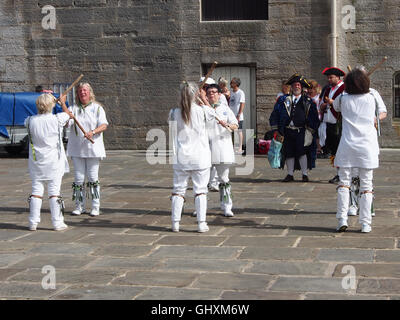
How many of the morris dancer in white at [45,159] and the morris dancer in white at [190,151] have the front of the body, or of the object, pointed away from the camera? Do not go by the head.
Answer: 2

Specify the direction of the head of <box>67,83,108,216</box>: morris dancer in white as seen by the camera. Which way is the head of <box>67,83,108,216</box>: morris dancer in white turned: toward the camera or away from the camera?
toward the camera

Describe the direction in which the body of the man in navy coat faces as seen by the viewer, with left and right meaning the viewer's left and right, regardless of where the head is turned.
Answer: facing the viewer

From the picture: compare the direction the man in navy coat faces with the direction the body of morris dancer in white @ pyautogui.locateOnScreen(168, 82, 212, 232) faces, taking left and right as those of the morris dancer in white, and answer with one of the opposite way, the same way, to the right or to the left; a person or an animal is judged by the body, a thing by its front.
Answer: the opposite way

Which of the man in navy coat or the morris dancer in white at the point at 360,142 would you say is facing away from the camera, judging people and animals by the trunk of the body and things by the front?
the morris dancer in white

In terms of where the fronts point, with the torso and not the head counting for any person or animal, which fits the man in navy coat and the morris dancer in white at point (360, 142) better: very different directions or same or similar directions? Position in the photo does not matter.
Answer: very different directions

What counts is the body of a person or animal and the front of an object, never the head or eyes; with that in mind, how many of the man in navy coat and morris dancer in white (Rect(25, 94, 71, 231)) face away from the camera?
1

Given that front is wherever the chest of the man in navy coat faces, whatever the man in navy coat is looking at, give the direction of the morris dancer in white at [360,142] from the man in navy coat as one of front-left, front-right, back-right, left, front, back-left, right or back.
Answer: front

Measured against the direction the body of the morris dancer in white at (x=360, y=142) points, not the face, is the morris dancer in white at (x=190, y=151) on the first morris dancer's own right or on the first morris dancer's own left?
on the first morris dancer's own left

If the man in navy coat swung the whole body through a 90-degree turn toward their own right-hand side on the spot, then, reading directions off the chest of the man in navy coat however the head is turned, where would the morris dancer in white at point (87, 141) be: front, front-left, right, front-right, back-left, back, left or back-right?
front-left

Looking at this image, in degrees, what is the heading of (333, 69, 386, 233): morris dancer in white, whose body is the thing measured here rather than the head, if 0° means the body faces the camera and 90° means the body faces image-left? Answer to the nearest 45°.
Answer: approximately 180°

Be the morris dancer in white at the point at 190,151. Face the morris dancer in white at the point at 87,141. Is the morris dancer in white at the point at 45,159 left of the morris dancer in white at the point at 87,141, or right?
left

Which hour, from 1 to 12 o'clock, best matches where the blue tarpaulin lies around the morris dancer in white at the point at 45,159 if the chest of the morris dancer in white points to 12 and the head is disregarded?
The blue tarpaulin is roughly at 12 o'clock from the morris dancer in white.

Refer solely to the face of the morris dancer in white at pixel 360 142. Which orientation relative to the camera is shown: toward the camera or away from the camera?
away from the camera

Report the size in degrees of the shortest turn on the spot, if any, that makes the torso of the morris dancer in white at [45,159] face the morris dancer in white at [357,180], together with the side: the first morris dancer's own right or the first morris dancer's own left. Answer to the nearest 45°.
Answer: approximately 90° to the first morris dancer's own right

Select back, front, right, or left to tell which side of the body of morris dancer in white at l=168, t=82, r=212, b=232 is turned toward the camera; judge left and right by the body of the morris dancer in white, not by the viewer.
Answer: back

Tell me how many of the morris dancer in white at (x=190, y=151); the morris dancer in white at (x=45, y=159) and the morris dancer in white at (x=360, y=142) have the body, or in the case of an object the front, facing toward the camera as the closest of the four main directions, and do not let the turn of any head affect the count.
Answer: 0

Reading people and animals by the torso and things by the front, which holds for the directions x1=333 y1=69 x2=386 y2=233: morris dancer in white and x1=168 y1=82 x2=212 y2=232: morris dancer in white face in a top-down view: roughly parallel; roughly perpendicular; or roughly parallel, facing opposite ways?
roughly parallel

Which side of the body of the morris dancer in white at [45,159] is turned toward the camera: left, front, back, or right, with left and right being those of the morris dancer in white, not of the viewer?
back

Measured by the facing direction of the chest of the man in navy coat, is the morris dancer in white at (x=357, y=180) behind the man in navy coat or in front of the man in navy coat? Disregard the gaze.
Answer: in front

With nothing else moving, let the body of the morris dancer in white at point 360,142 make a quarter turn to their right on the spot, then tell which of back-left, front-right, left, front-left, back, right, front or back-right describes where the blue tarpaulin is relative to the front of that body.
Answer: back-left

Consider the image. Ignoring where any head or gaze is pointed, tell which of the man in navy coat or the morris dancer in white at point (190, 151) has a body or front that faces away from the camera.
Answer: the morris dancer in white
